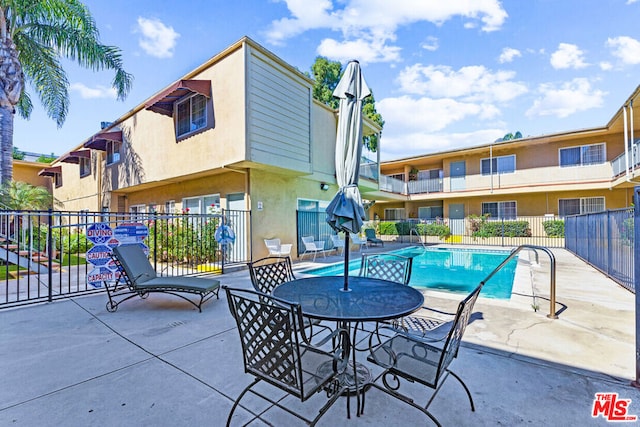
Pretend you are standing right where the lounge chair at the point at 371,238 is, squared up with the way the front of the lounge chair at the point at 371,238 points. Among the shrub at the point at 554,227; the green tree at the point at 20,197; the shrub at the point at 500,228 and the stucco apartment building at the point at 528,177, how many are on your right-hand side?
1

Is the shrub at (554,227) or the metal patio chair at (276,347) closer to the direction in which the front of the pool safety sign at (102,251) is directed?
the metal patio chair

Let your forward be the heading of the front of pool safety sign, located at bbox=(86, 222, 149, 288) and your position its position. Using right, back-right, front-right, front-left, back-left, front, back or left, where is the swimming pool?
left

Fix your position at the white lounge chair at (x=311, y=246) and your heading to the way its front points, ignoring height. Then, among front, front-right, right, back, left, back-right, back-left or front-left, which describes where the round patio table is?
front-right

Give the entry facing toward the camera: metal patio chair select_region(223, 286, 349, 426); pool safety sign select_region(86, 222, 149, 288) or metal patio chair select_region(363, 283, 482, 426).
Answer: the pool safety sign

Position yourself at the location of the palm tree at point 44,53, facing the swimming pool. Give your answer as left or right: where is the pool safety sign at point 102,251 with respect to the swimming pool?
right

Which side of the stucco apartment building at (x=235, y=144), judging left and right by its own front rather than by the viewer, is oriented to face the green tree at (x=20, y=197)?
right

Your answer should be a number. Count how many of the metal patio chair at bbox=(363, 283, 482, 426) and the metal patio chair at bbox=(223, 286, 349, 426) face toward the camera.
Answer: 0

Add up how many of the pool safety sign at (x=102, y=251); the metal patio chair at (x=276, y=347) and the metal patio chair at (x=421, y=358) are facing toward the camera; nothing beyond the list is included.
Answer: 1

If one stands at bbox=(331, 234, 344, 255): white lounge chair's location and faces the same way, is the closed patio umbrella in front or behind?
in front

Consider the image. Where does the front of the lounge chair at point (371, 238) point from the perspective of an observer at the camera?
facing the viewer and to the right of the viewer

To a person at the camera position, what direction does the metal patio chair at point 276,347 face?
facing away from the viewer and to the right of the viewer

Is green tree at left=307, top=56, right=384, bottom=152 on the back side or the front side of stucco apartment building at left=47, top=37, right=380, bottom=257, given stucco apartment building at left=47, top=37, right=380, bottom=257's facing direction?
on the back side

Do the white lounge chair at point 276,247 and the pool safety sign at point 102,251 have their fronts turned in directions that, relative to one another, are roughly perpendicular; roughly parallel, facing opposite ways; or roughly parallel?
roughly parallel

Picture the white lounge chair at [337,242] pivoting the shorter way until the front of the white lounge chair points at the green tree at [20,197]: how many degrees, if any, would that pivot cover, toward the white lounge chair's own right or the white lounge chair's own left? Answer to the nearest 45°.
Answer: approximately 135° to the white lounge chair's own right
